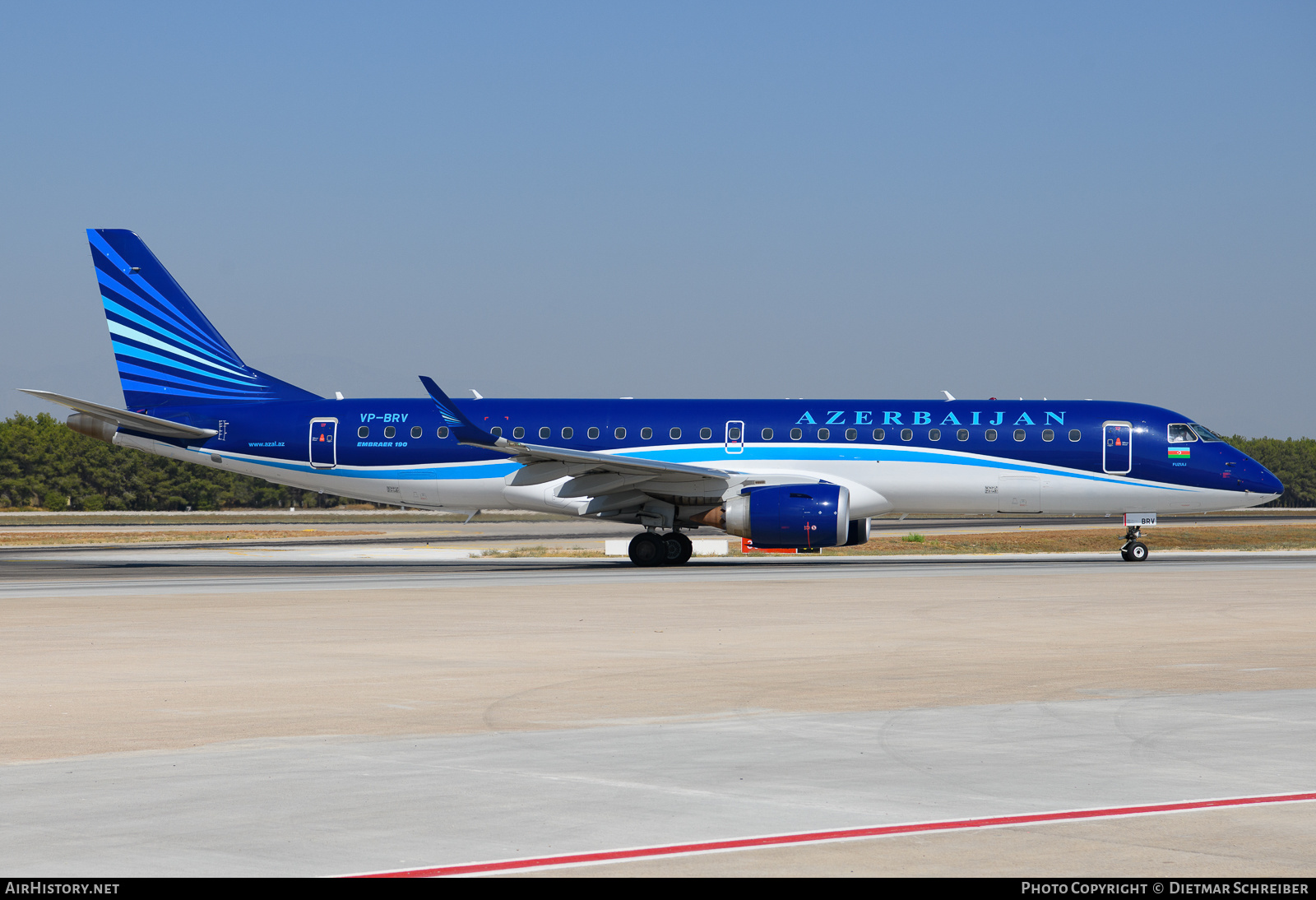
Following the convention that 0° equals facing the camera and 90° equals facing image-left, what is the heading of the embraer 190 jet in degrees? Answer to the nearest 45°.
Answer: approximately 270°
